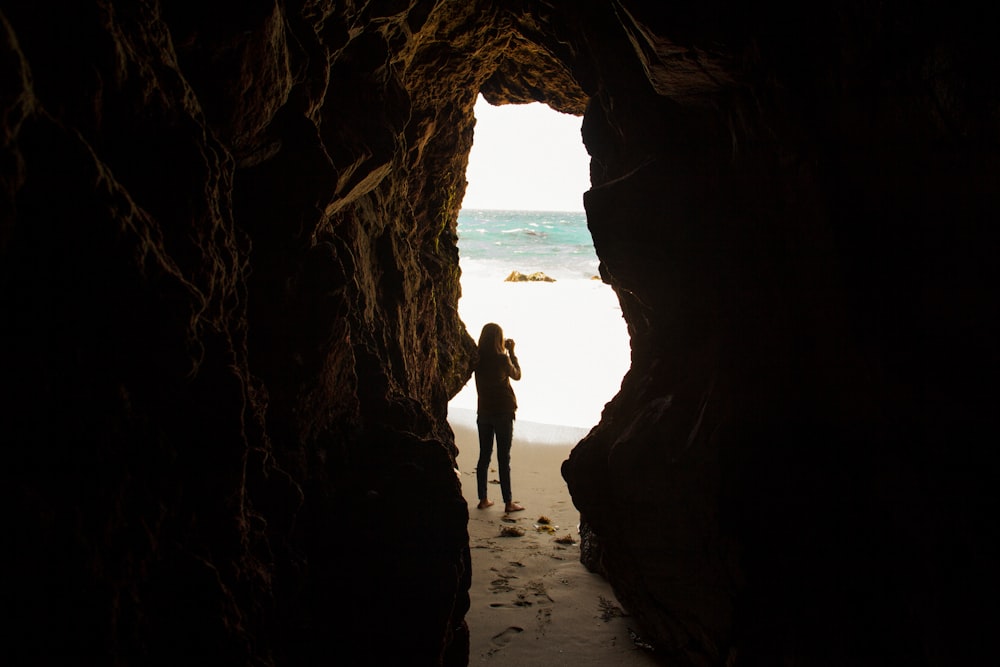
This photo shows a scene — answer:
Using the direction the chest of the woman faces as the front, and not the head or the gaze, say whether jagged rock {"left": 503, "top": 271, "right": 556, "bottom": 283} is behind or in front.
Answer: in front

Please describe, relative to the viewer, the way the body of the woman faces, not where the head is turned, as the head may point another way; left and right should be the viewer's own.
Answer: facing away from the viewer and to the right of the viewer
